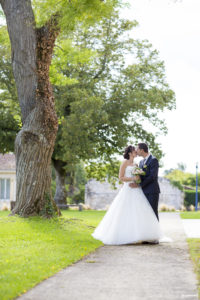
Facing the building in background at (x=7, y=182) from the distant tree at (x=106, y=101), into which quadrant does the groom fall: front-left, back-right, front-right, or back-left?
back-left

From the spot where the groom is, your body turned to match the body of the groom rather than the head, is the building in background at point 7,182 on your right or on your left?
on your right

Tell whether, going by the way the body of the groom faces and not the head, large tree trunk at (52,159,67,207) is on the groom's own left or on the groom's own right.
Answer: on the groom's own right

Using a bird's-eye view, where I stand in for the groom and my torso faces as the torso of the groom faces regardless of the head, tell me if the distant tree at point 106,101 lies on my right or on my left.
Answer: on my right

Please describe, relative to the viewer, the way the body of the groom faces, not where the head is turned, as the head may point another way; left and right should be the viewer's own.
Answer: facing the viewer and to the left of the viewer
